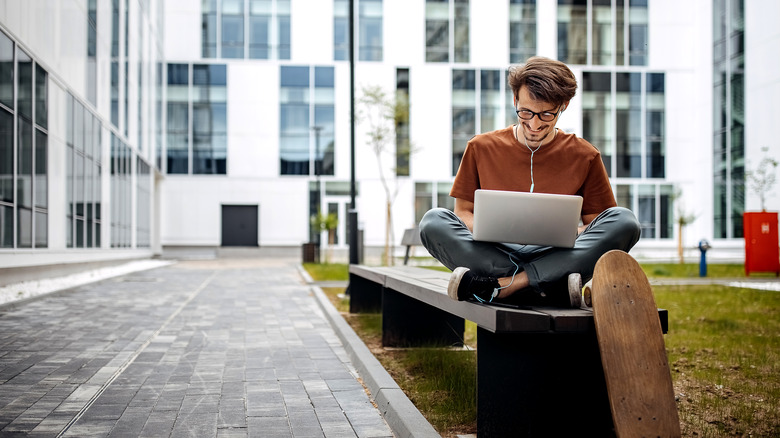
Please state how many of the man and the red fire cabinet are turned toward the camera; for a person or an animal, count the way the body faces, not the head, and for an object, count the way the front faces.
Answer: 2

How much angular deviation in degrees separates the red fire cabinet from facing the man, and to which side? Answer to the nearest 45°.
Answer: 0° — it already faces them

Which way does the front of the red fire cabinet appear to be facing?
toward the camera

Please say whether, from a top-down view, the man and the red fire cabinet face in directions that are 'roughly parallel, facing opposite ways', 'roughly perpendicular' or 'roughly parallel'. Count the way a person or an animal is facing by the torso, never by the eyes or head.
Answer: roughly parallel

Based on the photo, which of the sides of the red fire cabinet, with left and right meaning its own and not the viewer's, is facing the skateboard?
front

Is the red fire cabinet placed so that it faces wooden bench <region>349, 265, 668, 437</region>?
yes

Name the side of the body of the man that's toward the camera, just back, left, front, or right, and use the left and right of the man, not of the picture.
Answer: front
